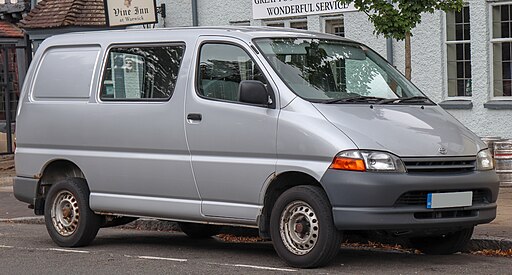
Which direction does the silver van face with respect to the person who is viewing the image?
facing the viewer and to the right of the viewer
